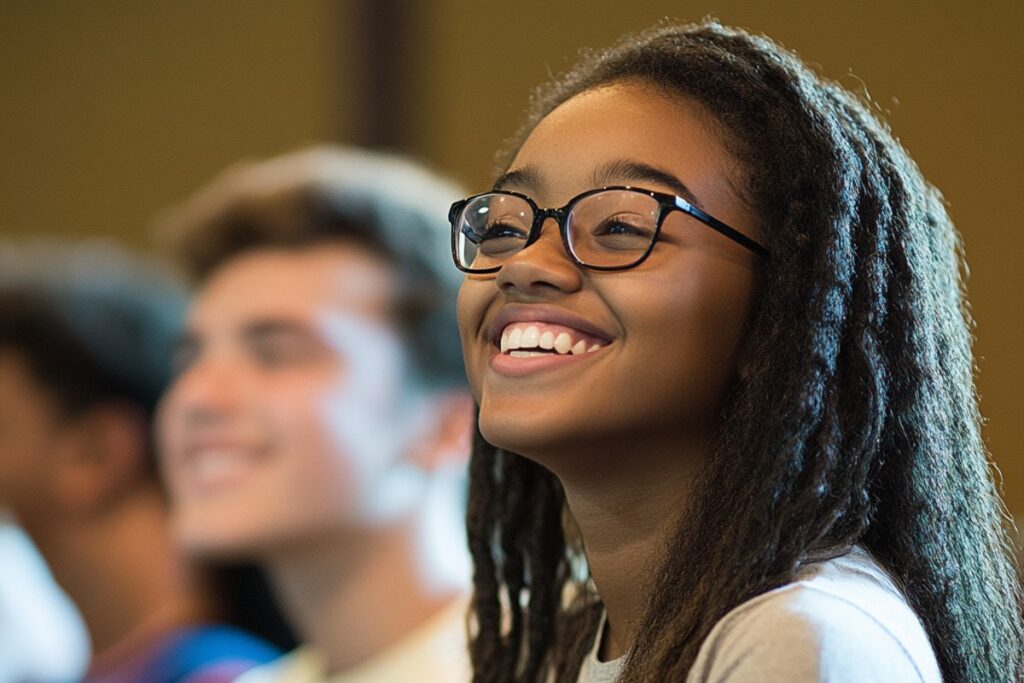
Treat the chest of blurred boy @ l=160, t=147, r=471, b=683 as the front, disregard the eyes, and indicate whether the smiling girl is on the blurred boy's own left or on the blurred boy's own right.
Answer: on the blurred boy's own left

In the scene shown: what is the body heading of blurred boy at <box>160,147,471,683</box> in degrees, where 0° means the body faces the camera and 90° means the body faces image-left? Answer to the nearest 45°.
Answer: approximately 45°

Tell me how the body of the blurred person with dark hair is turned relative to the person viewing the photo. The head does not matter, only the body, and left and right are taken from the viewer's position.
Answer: facing to the left of the viewer

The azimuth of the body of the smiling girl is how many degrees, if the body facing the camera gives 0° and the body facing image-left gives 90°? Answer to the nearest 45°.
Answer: approximately 45°

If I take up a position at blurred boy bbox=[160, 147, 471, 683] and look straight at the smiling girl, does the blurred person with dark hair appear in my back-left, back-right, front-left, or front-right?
back-right
